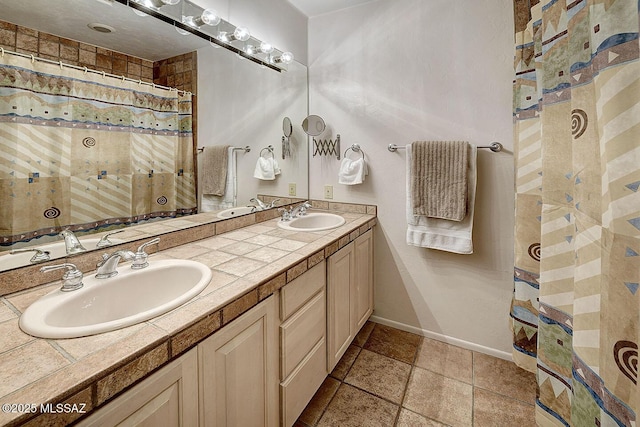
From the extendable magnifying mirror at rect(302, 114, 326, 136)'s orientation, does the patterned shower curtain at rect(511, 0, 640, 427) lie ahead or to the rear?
ahead

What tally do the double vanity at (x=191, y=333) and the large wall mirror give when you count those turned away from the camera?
0

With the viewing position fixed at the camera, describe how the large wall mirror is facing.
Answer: facing the viewer and to the right of the viewer

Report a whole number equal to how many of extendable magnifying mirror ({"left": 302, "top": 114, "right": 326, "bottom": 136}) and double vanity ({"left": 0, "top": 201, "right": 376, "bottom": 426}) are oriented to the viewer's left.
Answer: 0

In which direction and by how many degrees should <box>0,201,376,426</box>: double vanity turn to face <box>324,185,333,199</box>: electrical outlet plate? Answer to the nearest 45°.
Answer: approximately 90° to its left

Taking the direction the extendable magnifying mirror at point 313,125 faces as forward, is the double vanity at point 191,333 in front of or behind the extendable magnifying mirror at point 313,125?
in front

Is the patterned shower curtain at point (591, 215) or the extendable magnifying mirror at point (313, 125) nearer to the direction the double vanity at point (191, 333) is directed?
the patterned shower curtain

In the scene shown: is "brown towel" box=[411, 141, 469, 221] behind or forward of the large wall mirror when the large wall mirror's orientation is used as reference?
forward

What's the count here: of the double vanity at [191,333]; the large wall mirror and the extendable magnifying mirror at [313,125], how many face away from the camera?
0

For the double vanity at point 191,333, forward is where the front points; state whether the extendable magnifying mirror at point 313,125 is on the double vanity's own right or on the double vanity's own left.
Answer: on the double vanity's own left

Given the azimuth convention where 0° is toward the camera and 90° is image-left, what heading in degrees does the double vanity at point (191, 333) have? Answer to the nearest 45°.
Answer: approximately 315°

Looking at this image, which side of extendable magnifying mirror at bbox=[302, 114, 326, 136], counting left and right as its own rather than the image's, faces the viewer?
front

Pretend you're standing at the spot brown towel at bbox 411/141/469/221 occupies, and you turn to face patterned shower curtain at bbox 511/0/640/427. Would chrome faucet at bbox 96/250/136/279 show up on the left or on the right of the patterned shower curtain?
right
